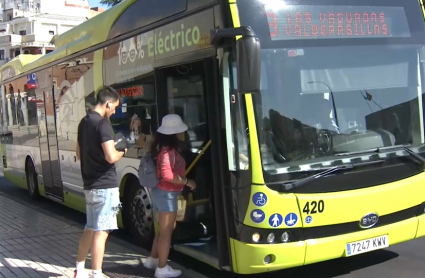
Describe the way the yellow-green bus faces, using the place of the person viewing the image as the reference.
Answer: facing the viewer and to the right of the viewer

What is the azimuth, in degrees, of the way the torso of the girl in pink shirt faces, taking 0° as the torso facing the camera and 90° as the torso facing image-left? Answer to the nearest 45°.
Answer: approximately 270°

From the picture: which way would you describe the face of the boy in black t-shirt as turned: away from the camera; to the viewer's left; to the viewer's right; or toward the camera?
to the viewer's right

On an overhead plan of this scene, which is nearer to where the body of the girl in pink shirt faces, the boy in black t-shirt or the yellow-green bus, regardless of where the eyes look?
the yellow-green bus

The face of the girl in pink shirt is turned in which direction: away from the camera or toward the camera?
away from the camera

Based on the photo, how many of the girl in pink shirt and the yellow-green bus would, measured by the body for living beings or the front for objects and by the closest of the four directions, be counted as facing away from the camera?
0
